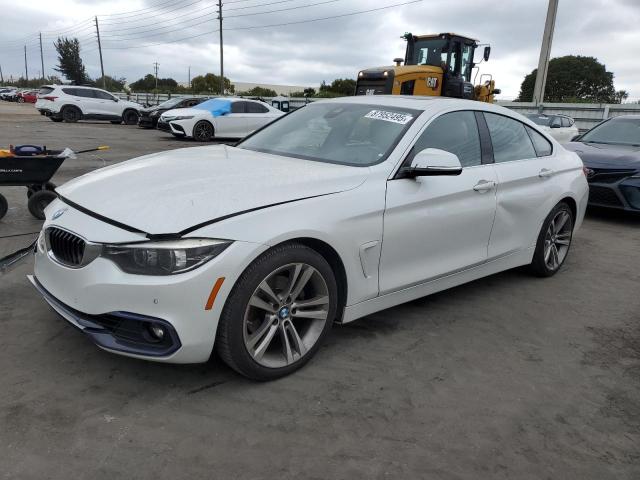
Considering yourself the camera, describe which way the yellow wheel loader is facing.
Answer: facing away from the viewer and to the right of the viewer

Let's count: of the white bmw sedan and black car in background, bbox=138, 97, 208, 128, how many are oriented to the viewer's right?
0

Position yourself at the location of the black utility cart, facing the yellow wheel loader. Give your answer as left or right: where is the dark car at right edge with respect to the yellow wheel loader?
right

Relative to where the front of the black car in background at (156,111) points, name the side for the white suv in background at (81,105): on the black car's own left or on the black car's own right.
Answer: on the black car's own right

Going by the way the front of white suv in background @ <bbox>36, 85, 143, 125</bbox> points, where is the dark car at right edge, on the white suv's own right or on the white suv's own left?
on the white suv's own right

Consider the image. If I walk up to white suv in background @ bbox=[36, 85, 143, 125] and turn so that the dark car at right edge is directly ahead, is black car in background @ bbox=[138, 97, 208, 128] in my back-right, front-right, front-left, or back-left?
front-left

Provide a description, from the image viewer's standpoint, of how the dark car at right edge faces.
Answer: facing the viewer and to the left of the viewer

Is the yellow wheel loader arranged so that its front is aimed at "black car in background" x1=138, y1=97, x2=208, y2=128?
no

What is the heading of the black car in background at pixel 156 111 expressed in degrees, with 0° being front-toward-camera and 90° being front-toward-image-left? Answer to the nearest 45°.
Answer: approximately 45°

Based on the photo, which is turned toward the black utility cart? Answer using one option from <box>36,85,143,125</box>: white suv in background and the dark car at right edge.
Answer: the dark car at right edge
